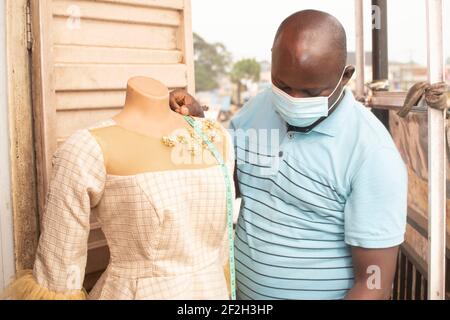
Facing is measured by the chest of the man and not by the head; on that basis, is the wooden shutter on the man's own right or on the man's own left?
on the man's own right

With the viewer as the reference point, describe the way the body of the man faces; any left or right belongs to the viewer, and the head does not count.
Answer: facing the viewer and to the left of the viewer

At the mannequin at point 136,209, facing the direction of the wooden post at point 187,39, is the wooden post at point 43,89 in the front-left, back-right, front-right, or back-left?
front-left

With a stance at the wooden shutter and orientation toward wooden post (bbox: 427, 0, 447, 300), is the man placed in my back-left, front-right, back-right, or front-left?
front-right

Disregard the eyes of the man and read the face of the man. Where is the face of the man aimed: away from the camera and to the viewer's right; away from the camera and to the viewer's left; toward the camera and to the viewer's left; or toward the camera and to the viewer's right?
toward the camera and to the viewer's left

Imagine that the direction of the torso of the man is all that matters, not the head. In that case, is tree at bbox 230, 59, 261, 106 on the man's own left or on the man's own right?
on the man's own right

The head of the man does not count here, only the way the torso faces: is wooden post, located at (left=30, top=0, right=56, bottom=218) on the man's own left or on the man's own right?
on the man's own right

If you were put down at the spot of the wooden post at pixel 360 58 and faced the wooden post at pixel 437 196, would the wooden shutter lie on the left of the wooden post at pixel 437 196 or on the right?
right

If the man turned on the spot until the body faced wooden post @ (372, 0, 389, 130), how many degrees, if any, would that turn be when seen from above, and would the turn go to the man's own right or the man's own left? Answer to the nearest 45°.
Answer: approximately 135° to the man's own right

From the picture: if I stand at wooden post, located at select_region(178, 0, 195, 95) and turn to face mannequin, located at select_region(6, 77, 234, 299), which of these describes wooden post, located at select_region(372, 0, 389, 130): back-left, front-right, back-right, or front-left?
back-left
